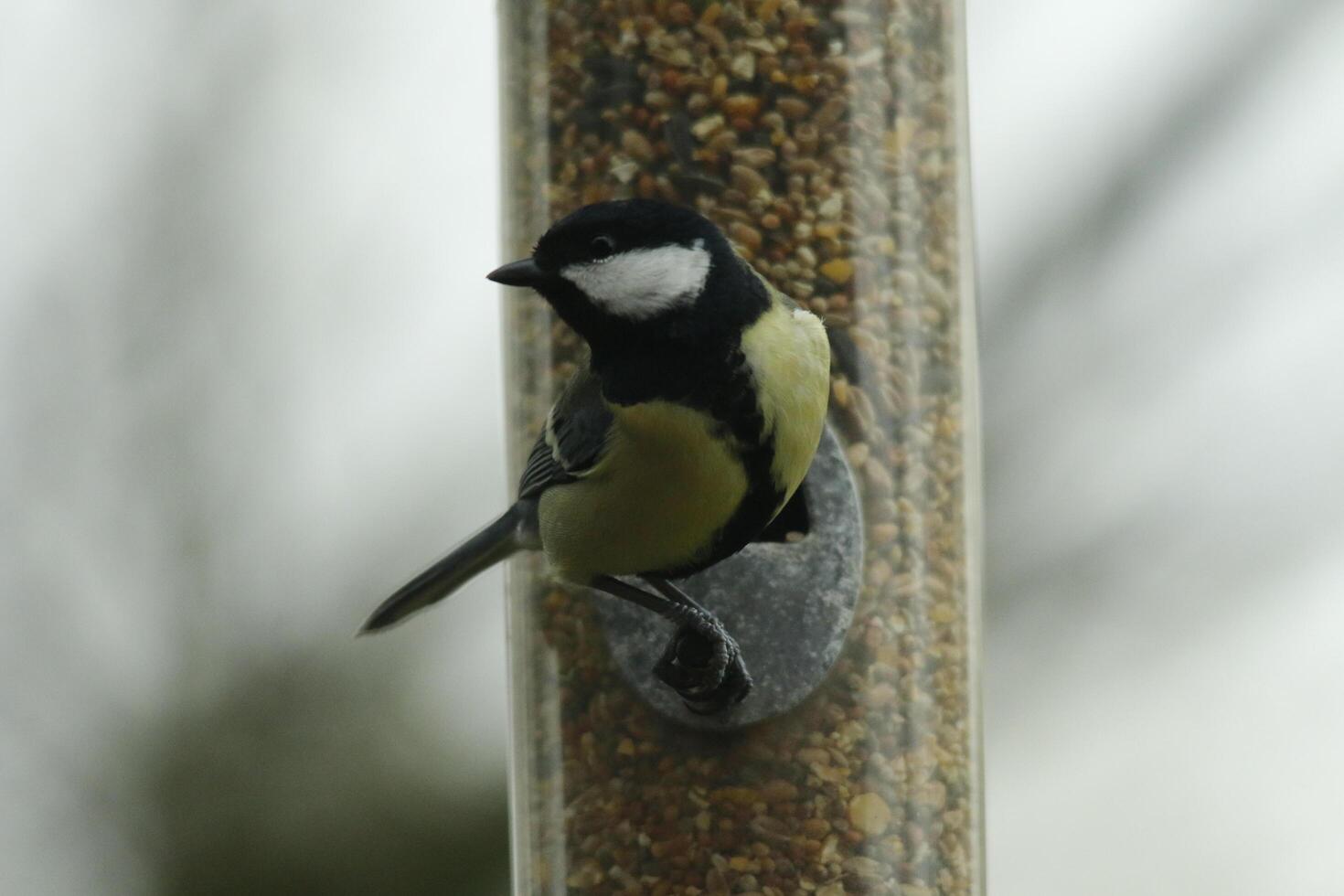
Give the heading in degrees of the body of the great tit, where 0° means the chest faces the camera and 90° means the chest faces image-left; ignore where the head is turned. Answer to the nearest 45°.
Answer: approximately 315°
